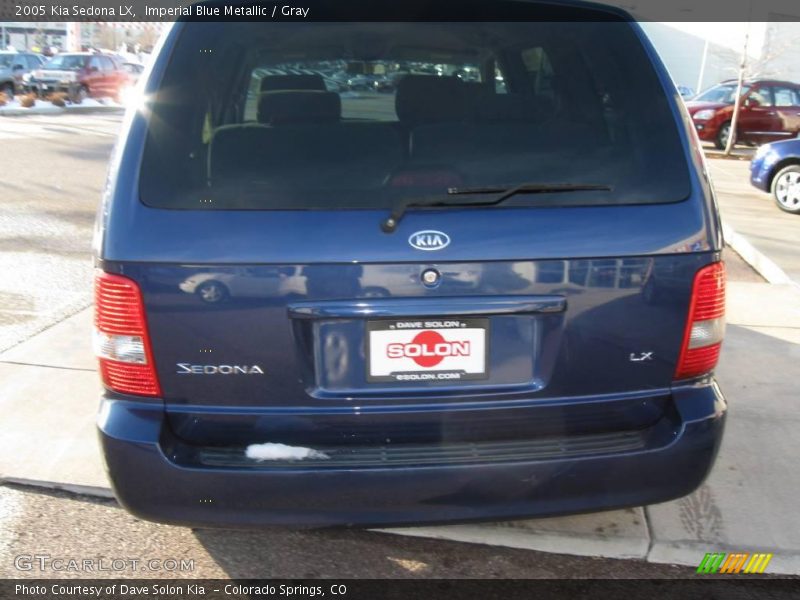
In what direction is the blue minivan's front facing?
away from the camera

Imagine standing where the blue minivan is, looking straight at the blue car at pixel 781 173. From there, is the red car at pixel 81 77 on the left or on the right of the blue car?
left

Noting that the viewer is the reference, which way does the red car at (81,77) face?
facing the viewer and to the left of the viewer

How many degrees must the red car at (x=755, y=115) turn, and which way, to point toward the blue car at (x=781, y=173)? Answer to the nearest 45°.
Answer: approximately 45° to its left

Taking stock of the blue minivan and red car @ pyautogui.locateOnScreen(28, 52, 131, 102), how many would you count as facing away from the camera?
1

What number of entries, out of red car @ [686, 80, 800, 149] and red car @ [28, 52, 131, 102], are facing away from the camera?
0

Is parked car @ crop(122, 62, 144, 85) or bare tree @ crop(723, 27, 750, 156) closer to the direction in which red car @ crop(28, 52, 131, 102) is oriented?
the bare tree

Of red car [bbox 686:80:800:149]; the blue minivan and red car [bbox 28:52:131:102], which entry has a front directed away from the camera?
the blue minivan

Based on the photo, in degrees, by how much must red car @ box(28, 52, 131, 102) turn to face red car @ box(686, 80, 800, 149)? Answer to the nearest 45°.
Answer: approximately 90° to its left

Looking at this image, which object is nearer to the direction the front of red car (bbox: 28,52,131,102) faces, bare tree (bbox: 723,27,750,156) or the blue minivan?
the blue minivan

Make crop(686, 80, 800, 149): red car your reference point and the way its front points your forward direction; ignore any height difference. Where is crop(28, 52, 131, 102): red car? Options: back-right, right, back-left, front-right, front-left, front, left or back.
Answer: front-right

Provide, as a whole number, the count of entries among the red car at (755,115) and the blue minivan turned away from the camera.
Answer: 1

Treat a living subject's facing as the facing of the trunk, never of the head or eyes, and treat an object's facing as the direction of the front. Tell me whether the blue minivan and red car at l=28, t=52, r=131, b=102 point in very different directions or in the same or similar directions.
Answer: very different directions

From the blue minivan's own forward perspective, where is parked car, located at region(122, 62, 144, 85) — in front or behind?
in front

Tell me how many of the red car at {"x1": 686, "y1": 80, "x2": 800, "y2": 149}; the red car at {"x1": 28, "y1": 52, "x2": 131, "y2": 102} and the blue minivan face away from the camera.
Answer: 1

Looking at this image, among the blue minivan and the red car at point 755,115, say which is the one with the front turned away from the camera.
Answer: the blue minivan
